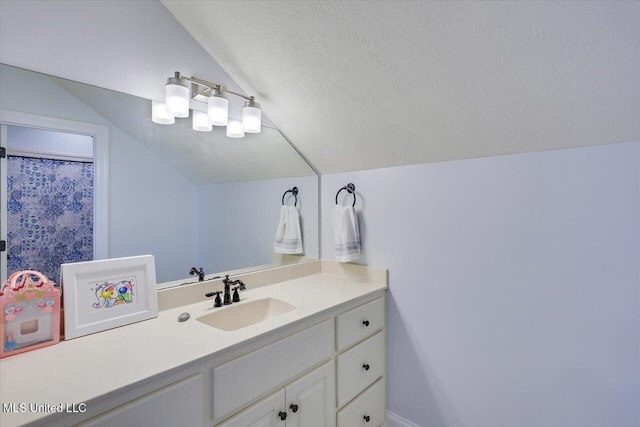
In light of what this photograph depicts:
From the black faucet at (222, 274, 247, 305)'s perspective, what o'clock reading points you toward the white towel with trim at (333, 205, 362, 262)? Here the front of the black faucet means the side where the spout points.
The white towel with trim is roughly at 10 o'clock from the black faucet.

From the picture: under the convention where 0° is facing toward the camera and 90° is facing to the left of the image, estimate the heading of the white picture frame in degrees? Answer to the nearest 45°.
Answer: approximately 315°

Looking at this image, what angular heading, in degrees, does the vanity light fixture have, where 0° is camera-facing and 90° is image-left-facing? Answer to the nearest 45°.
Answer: approximately 315°

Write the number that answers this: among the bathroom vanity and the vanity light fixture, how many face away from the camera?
0

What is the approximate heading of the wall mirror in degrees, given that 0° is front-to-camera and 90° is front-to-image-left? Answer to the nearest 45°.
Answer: approximately 315°

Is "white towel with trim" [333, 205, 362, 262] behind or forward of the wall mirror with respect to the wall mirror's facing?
forward
